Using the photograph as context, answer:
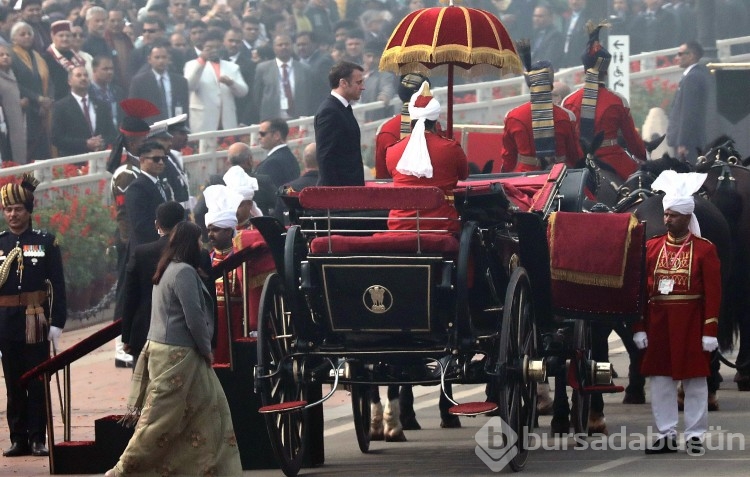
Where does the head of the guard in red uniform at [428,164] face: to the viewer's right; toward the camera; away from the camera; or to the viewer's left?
away from the camera

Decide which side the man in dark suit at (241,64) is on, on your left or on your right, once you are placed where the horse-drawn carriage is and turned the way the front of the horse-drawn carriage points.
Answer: on your left

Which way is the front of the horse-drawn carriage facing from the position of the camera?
facing away from the viewer and to the right of the viewer

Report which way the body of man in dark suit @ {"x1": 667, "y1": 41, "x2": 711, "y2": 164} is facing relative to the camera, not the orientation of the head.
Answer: to the viewer's left

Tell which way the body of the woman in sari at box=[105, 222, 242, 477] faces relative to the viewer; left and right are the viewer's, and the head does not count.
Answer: facing away from the viewer and to the right of the viewer

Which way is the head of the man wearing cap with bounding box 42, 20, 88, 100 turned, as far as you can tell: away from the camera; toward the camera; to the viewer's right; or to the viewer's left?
toward the camera

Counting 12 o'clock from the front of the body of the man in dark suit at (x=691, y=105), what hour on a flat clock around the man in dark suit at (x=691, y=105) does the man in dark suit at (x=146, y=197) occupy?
the man in dark suit at (x=146, y=197) is roughly at 10 o'clock from the man in dark suit at (x=691, y=105).

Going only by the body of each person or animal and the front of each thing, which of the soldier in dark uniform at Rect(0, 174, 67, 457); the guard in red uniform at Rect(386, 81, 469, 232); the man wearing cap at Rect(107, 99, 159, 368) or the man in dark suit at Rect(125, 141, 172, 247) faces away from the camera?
the guard in red uniform

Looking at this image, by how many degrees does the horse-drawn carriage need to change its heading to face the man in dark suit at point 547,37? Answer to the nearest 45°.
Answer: approximately 45° to its left

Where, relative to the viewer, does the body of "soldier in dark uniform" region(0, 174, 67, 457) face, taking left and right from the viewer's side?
facing the viewer

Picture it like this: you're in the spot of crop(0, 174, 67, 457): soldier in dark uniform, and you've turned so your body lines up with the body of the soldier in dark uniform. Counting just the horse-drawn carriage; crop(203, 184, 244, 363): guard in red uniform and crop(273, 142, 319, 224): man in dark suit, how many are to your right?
0
